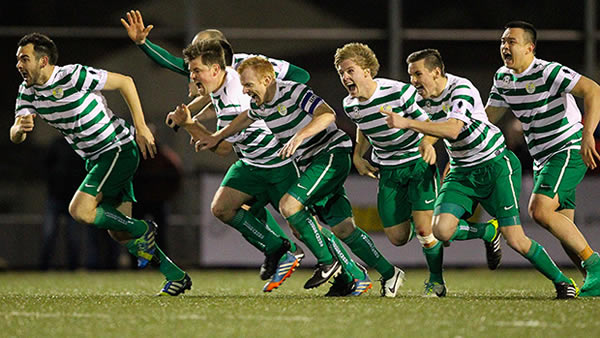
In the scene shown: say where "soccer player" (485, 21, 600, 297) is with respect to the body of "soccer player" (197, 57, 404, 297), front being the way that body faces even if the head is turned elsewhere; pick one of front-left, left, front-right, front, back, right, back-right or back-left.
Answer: back-left

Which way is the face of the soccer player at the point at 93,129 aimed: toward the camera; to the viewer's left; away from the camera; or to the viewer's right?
to the viewer's left

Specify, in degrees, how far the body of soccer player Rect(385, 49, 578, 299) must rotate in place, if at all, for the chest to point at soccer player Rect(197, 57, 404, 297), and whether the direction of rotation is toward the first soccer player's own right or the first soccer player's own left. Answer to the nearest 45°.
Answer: approximately 45° to the first soccer player's own right

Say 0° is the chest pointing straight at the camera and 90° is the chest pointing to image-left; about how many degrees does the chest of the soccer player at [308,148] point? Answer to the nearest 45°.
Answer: approximately 45°

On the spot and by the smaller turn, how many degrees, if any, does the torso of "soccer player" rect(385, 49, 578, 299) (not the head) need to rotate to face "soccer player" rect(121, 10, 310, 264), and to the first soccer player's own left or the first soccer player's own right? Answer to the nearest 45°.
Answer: approximately 45° to the first soccer player's own right

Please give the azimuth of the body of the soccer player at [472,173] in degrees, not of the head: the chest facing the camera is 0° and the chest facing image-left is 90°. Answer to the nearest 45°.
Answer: approximately 45°

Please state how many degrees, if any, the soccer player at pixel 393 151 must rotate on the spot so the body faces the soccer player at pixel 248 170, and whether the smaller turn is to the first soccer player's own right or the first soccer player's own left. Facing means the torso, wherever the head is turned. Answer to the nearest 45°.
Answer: approximately 45° to the first soccer player's own right

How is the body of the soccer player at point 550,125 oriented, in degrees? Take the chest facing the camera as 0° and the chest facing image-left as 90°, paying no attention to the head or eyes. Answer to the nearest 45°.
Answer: approximately 45°

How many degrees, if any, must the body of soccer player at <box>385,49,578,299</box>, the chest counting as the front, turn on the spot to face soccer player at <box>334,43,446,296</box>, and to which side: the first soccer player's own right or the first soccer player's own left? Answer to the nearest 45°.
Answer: approximately 45° to the first soccer player's own right
